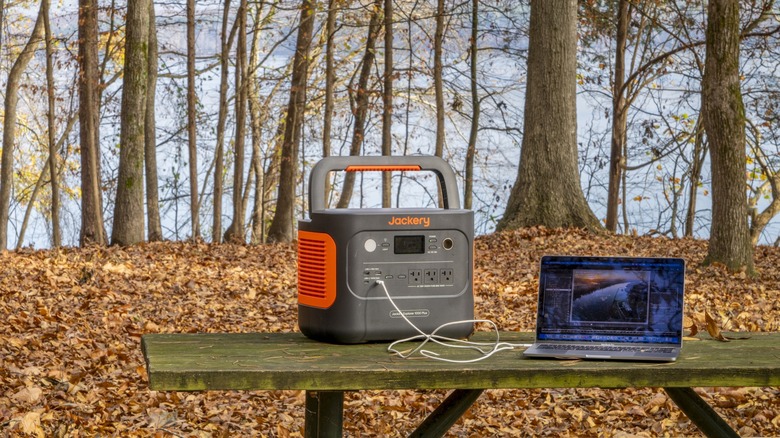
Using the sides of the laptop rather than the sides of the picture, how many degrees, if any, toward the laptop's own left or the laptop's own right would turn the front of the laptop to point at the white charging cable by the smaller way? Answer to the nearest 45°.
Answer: approximately 90° to the laptop's own right

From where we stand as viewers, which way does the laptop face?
facing the viewer

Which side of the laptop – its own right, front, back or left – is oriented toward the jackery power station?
right

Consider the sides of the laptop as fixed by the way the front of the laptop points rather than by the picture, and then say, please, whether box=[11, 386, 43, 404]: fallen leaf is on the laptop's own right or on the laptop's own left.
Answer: on the laptop's own right
